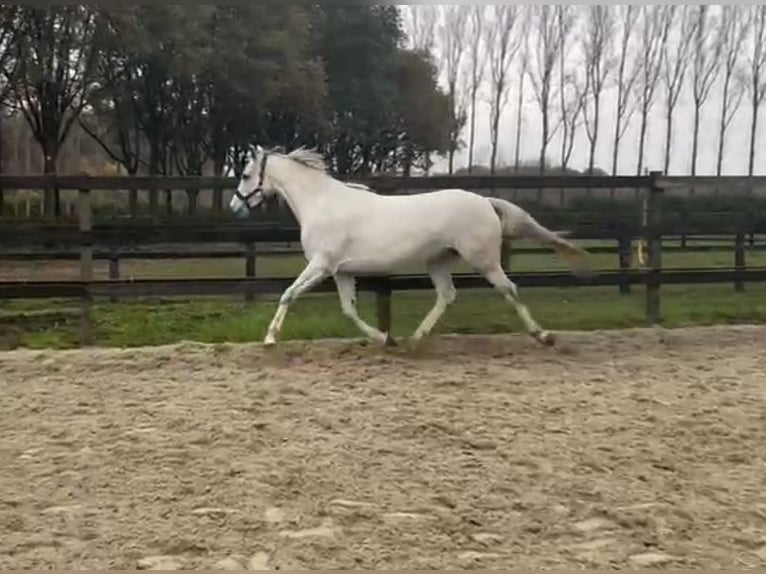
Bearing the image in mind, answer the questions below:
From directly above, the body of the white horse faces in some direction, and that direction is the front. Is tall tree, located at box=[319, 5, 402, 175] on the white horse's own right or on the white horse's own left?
on the white horse's own right

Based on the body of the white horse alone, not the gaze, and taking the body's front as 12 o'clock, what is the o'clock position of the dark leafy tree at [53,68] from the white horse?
The dark leafy tree is roughly at 2 o'clock from the white horse.

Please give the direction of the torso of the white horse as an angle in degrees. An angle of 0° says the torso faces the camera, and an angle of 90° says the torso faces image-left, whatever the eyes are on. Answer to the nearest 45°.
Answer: approximately 90°

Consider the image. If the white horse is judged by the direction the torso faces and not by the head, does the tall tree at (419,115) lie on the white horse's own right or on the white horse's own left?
on the white horse's own right

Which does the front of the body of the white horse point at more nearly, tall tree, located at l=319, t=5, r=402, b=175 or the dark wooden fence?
the dark wooden fence

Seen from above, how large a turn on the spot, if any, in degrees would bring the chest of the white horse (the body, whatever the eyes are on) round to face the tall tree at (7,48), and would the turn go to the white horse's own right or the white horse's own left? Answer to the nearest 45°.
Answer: approximately 45° to the white horse's own right
